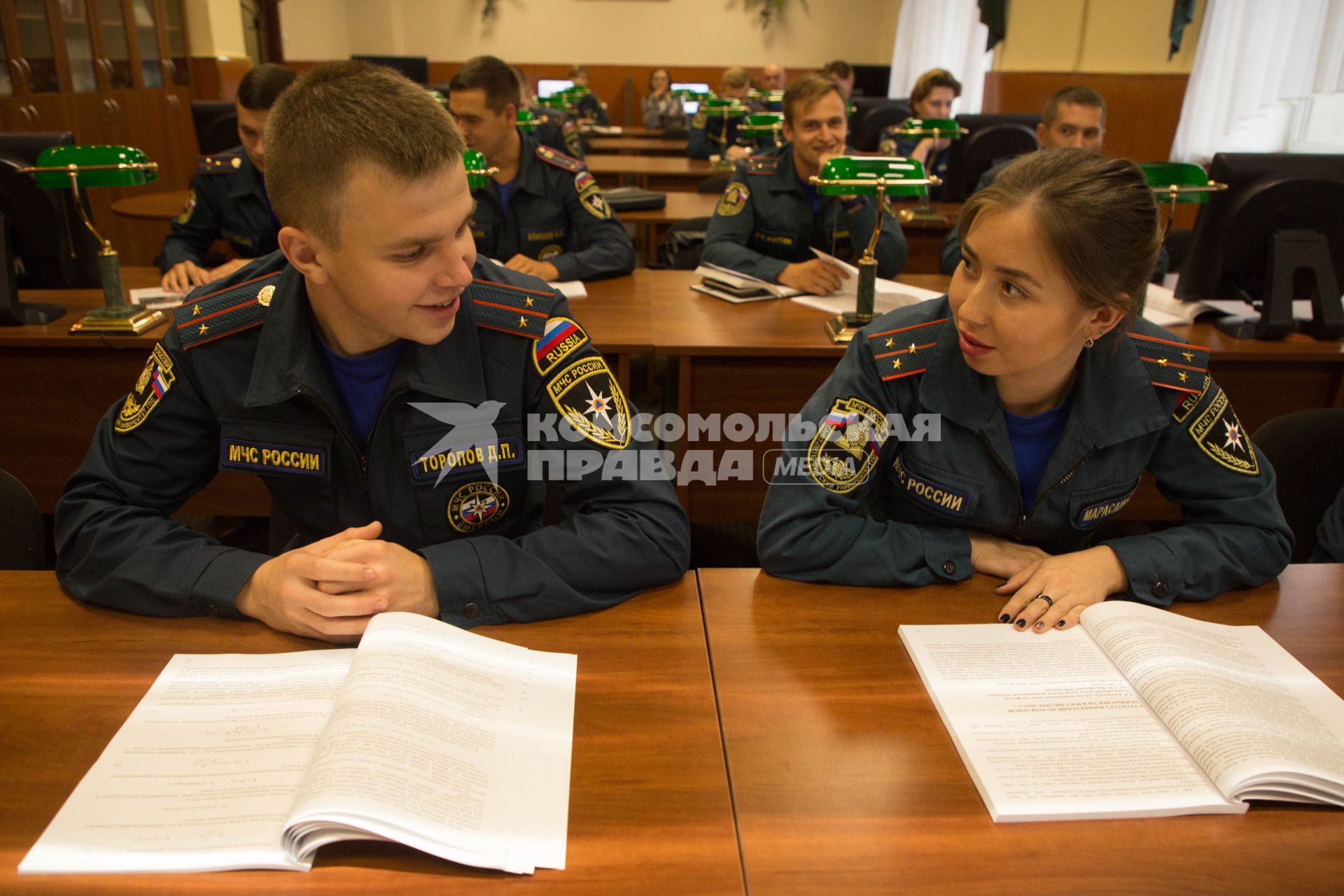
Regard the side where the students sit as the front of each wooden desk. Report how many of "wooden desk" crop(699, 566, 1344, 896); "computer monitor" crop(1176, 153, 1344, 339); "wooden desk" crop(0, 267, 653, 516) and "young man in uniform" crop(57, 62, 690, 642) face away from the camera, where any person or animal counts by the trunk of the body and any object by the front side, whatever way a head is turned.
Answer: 3

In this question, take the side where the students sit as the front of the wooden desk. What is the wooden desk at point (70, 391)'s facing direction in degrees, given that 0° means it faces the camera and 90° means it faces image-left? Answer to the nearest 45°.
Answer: approximately 180°

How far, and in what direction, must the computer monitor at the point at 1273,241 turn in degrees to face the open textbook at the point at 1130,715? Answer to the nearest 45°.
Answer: approximately 180°

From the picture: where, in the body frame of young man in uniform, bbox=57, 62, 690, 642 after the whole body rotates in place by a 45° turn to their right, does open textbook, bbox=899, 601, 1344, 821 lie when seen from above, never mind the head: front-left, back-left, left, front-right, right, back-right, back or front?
left

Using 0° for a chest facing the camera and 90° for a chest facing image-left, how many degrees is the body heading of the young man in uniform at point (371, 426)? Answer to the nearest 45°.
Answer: approximately 0°

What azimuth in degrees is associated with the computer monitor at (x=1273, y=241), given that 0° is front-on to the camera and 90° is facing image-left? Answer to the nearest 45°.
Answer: approximately 180°

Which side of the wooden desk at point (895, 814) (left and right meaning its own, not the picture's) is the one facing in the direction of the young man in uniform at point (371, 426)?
left

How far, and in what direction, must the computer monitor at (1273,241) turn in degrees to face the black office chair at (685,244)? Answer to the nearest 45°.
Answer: approximately 90° to its left

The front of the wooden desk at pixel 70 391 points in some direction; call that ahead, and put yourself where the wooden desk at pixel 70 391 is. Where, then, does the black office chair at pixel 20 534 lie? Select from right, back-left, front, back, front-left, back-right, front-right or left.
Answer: back

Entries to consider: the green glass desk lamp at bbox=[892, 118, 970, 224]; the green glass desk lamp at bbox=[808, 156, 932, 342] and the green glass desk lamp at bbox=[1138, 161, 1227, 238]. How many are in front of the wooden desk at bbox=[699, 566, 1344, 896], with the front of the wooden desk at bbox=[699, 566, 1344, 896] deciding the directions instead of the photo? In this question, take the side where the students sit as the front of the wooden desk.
3

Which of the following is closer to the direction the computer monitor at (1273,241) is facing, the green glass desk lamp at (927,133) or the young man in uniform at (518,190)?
the green glass desk lamp

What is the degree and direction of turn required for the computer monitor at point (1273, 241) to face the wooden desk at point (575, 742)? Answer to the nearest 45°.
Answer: approximately 180°

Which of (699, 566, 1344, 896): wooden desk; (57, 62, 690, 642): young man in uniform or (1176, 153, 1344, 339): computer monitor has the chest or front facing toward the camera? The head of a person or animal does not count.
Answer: the young man in uniform
